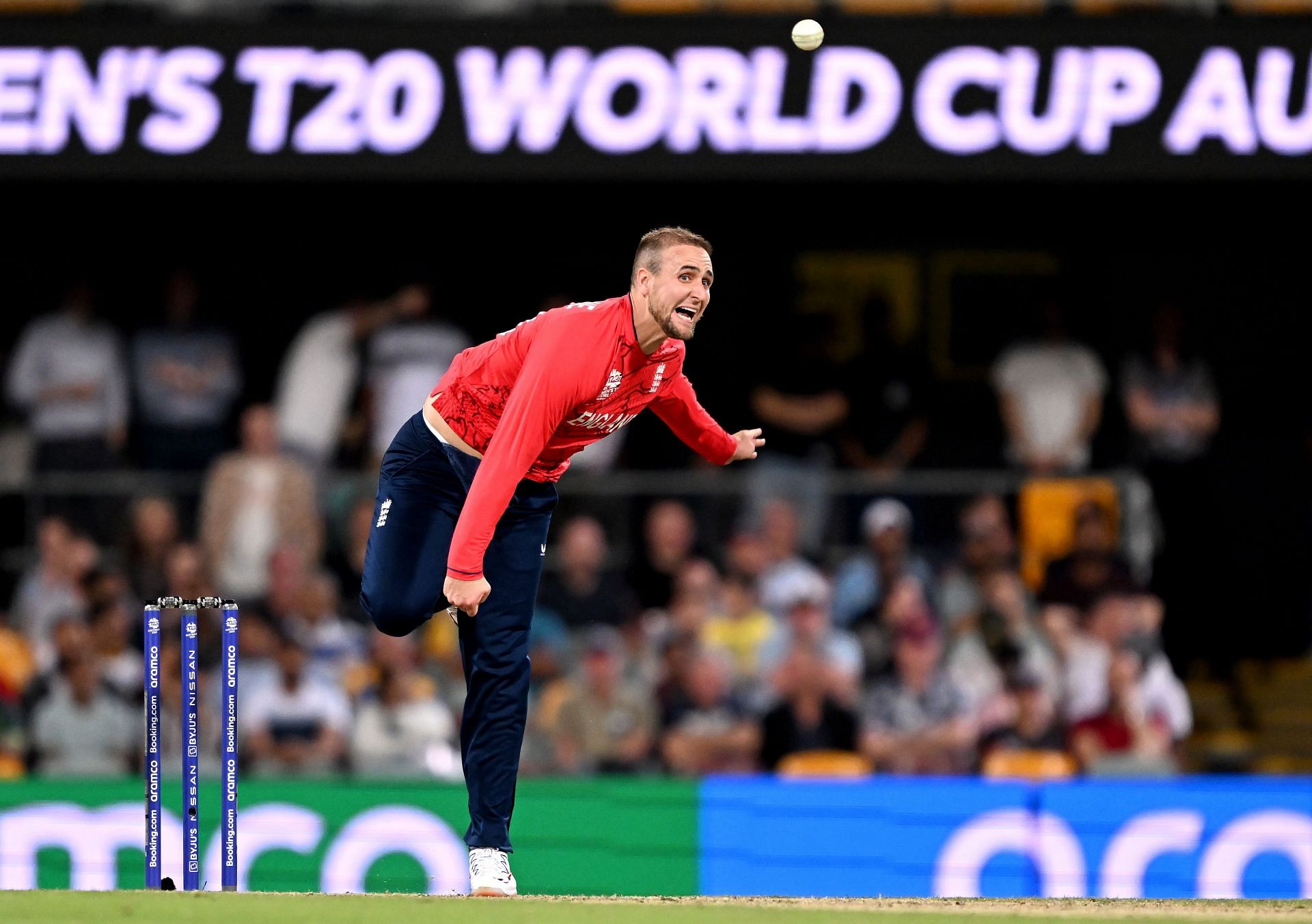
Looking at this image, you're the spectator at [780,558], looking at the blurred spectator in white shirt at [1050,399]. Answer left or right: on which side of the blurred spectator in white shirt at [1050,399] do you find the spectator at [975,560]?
right

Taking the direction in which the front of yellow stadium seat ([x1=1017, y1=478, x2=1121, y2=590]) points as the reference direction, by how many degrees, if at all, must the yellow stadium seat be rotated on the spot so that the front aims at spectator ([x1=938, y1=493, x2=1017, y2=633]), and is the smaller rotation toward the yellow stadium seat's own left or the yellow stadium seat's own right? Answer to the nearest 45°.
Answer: approximately 45° to the yellow stadium seat's own right

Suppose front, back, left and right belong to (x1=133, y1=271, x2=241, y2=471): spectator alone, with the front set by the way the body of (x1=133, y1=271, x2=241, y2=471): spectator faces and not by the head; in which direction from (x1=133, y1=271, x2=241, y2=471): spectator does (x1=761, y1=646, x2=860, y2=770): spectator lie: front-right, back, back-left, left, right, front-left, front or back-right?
front-left

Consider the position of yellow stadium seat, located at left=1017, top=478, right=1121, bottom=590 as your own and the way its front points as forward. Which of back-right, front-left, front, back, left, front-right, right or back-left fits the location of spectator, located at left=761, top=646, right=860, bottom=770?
front-right

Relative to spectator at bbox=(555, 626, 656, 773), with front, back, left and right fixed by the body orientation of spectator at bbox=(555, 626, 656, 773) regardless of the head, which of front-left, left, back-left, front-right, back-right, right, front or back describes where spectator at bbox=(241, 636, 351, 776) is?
right

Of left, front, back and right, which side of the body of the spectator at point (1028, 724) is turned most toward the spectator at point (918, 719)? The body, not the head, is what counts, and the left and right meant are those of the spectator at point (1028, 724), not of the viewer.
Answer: right

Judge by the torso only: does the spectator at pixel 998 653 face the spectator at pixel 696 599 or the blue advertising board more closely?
the blue advertising board

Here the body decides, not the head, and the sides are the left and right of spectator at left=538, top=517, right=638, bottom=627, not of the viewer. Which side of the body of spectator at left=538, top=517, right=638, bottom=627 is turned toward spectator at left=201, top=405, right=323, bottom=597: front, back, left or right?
right

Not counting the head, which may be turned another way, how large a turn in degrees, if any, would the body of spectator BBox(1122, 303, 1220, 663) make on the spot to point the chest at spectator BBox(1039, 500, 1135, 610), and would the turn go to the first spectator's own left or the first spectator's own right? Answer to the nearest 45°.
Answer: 0° — they already face them

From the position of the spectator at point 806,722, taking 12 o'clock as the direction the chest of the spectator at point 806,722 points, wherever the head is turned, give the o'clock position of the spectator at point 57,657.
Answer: the spectator at point 57,657 is roughly at 3 o'clock from the spectator at point 806,722.
